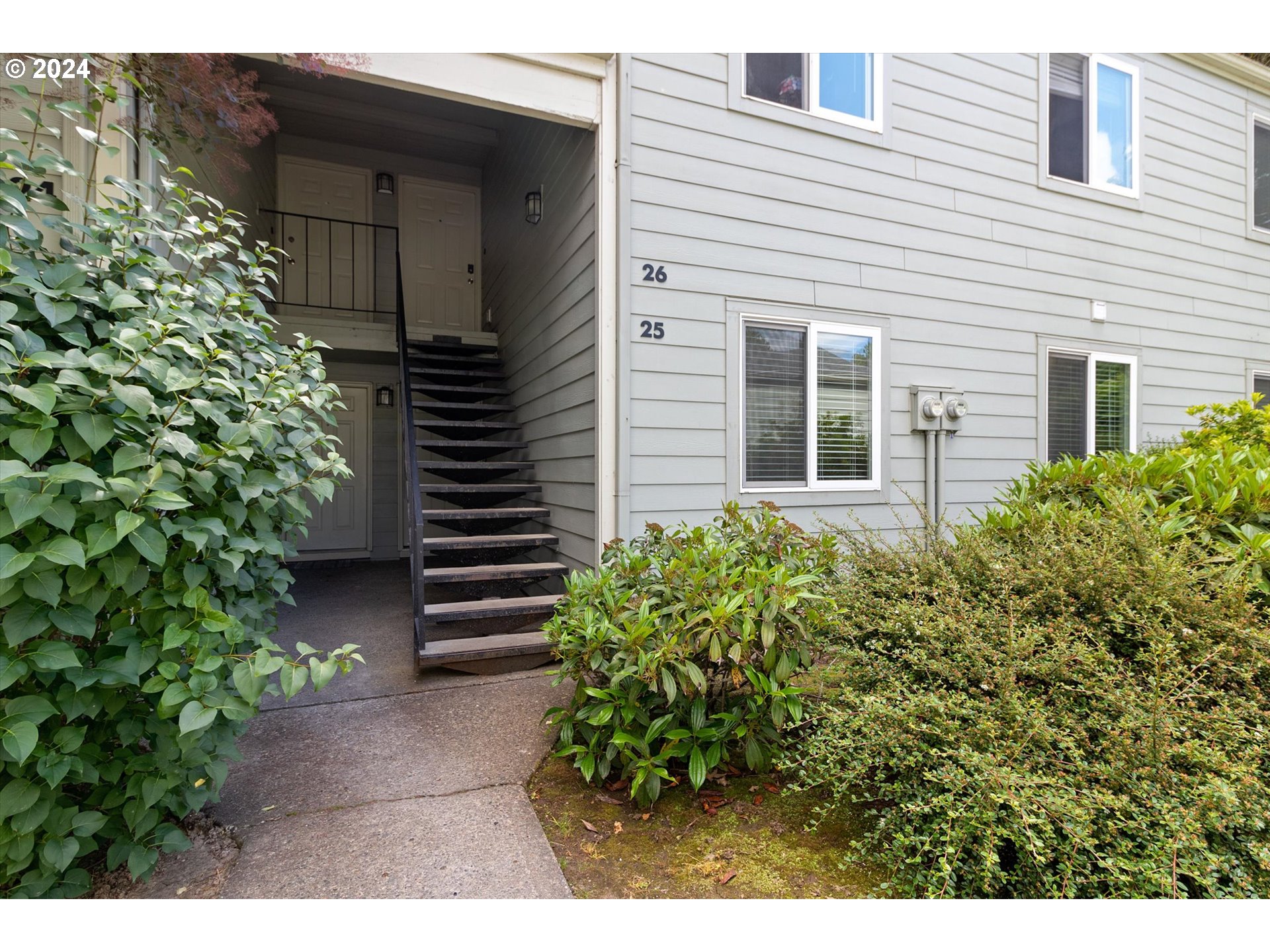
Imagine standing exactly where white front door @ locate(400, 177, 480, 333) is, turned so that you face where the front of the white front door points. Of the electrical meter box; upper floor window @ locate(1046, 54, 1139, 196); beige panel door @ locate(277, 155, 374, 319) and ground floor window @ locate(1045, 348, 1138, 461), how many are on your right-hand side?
1

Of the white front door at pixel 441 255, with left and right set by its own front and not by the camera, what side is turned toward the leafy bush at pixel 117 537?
front

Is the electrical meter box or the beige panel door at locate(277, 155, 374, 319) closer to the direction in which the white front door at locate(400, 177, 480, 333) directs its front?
the electrical meter box

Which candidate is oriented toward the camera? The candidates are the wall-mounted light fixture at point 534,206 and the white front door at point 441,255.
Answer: the white front door

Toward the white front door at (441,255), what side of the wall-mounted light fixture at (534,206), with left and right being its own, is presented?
right

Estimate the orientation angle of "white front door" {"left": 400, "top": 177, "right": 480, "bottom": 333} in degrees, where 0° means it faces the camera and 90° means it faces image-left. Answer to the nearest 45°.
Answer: approximately 0°

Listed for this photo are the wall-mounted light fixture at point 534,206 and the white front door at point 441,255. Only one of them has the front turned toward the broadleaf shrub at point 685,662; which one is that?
the white front door

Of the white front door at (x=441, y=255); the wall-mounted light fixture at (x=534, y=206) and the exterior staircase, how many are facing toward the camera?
2

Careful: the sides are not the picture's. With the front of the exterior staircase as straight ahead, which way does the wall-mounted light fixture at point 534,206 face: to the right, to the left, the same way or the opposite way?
to the right

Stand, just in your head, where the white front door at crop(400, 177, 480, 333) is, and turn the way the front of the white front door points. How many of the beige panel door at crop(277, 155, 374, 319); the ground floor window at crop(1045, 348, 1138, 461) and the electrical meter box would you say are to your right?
1

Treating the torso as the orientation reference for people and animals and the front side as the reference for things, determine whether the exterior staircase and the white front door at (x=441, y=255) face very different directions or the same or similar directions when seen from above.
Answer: same or similar directions

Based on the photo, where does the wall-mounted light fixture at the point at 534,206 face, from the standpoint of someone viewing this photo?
facing to the left of the viewer

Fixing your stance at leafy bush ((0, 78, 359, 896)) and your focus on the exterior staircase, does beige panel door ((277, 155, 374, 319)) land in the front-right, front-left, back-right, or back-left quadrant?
front-left

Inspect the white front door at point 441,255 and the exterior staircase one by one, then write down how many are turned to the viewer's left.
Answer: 0

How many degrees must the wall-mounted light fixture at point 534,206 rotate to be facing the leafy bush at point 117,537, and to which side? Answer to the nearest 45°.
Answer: approximately 90° to its left

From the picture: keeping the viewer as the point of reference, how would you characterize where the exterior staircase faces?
facing the viewer

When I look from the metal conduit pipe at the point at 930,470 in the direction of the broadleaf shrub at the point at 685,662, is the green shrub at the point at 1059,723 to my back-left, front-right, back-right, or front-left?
front-left
